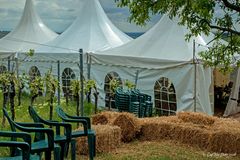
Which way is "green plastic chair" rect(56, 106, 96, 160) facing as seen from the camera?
to the viewer's right

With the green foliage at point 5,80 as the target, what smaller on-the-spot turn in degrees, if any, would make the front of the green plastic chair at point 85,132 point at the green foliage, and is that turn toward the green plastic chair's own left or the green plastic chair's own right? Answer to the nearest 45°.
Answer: approximately 135° to the green plastic chair's own left

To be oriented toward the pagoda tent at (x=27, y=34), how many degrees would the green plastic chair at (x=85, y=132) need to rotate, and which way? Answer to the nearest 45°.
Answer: approximately 90° to its left

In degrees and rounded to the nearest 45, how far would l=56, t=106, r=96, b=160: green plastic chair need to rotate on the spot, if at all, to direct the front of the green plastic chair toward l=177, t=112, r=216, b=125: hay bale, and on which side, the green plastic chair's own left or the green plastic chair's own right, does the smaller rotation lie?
approximately 45° to the green plastic chair's own left

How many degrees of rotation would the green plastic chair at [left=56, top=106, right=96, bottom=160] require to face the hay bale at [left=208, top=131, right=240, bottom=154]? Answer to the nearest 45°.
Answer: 0° — it already faces it

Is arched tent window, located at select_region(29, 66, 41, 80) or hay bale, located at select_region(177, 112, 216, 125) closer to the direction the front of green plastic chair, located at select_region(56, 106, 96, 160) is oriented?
the hay bale

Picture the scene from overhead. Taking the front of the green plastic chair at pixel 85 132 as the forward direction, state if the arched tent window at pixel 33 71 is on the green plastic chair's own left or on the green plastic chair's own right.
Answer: on the green plastic chair's own left
